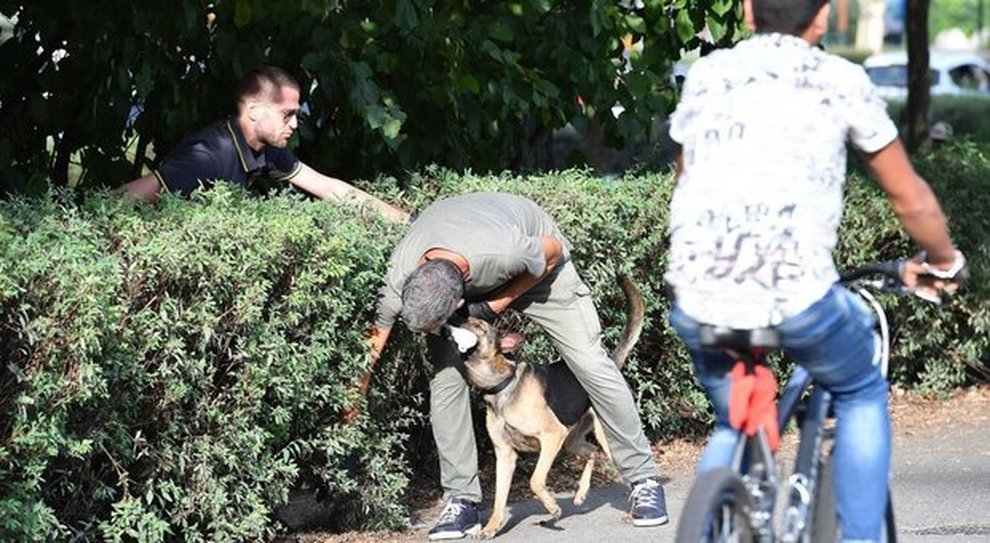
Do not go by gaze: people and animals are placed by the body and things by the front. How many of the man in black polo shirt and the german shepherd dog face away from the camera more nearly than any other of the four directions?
0

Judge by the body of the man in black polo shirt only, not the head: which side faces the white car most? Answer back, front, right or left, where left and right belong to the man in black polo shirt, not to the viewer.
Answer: left

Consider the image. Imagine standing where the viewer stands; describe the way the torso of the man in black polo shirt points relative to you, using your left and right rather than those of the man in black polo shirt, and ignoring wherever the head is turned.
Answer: facing the viewer and to the right of the viewer

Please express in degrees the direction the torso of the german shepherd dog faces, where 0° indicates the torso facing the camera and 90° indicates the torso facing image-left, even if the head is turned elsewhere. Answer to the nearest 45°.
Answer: approximately 45°

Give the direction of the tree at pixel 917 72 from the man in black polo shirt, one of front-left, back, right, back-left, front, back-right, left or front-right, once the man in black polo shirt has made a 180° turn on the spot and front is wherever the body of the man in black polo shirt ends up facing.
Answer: right

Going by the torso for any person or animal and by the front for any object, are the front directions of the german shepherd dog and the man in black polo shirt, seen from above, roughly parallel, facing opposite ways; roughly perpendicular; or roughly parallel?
roughly perpendicular

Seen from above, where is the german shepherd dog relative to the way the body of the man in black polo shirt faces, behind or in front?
in front

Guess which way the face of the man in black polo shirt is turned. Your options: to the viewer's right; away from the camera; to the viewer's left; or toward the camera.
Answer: to the viewer's right

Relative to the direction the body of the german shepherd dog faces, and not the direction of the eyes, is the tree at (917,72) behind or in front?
behind

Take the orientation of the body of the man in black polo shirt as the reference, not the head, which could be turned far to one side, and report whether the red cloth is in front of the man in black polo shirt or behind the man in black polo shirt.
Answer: in front
